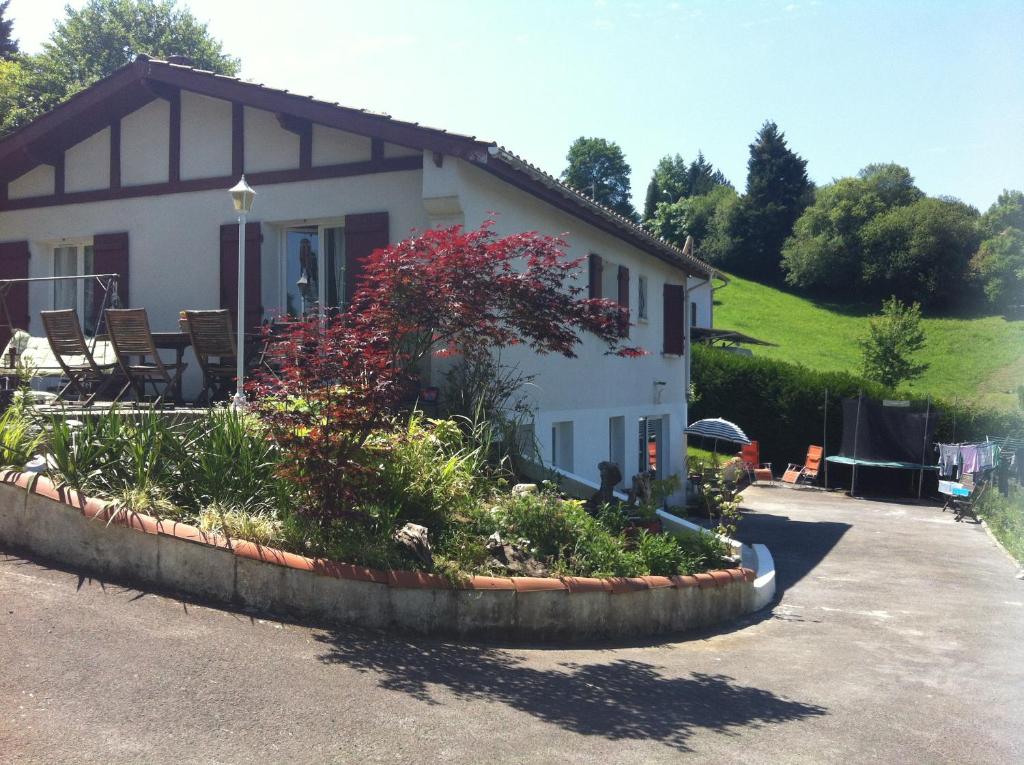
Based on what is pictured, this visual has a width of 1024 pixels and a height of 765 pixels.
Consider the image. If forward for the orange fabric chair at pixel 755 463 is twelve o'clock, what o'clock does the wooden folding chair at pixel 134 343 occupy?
The wooden folding chair is roughly at 2 o'clock from the orange fabric chair.

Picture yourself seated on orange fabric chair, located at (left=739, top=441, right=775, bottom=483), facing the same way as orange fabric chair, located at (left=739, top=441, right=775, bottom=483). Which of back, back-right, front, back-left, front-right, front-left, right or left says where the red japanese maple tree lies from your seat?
front-right

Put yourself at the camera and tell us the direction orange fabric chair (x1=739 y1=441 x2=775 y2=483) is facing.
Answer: facing the viewer and to the right of the viewer

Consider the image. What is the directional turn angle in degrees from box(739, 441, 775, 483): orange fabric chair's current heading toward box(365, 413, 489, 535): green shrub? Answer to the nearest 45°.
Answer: approximately 45° to its right

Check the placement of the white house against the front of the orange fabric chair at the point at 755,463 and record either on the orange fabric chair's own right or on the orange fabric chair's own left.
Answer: on the orange fabric chair's own right
